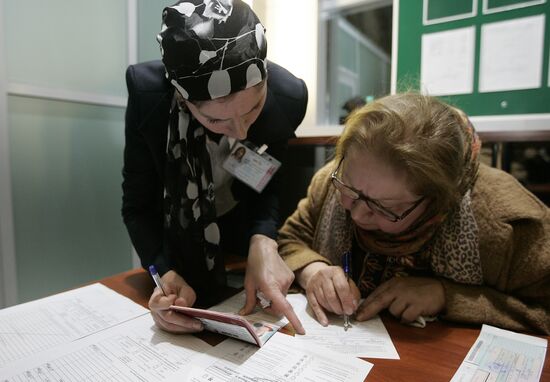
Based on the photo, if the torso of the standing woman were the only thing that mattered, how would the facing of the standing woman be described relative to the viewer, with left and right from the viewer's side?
facing the viewer

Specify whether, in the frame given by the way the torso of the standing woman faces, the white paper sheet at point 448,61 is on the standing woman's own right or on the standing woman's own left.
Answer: on the standing woman's own left

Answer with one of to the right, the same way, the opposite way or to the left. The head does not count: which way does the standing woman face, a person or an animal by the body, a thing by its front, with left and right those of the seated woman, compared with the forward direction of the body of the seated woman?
to the left

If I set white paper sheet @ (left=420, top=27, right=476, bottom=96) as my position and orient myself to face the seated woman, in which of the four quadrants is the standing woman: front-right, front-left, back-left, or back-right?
front-right

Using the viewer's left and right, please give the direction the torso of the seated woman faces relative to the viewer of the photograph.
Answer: facing the viewer and to the left of the viewer

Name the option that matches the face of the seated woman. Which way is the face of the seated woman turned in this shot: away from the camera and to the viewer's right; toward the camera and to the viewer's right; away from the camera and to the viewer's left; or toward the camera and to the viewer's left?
toward the camera and to the viewer's left

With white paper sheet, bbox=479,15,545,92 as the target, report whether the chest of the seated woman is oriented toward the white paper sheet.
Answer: no

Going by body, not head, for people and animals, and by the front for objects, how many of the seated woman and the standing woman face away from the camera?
0
